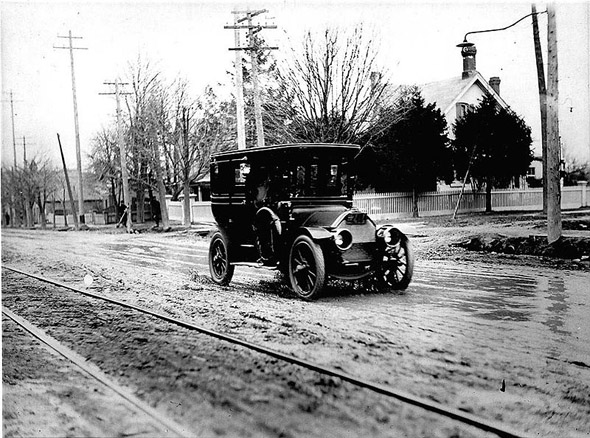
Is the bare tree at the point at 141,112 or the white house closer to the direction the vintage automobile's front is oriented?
the white house

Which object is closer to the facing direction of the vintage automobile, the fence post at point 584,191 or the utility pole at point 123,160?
the fence post

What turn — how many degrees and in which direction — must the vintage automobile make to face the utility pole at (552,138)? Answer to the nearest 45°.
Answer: approximately 45° to its left

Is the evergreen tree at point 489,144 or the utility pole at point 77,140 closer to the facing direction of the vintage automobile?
the evergreen tree

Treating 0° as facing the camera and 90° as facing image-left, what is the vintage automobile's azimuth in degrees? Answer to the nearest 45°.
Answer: approximately 315°

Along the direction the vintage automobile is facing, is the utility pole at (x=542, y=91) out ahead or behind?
ahead

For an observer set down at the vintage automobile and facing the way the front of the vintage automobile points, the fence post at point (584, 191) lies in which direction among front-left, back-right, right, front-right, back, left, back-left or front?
front-left
